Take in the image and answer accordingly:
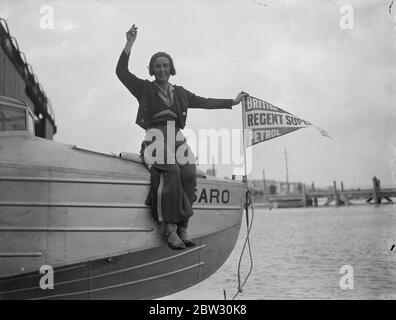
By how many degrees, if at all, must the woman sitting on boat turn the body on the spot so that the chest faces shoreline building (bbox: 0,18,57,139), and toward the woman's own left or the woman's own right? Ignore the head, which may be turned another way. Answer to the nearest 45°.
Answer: approximately 135° to the woman's own right

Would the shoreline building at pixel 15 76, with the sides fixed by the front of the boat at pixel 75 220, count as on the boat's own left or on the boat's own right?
on the boat's own left

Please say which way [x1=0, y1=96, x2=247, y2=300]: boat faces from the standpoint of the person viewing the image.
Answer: facing to the right of the viewer

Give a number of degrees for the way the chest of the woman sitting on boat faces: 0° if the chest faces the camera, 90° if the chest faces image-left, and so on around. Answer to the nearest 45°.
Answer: approximately 0°
